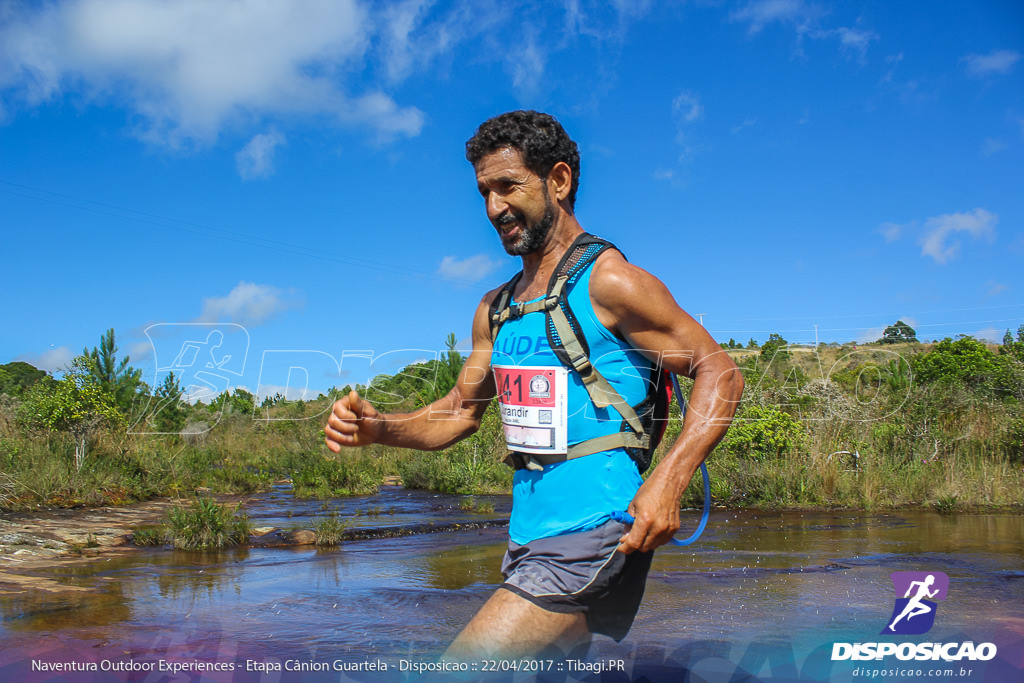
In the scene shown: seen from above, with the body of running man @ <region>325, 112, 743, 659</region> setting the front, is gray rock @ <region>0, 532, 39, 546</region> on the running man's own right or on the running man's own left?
on the running man's own right

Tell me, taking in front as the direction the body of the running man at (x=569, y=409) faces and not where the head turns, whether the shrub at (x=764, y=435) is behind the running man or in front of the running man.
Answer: behind

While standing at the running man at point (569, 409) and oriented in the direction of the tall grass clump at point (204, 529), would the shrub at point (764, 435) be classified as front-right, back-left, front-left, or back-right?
front-right

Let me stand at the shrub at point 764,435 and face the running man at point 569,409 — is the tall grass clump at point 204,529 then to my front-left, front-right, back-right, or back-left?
front-right

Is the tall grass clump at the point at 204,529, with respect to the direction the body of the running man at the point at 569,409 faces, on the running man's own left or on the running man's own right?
on the running man's own right

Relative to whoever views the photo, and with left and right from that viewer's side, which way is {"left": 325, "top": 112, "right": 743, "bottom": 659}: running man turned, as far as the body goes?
facing the viewer and to the left of the viewer
